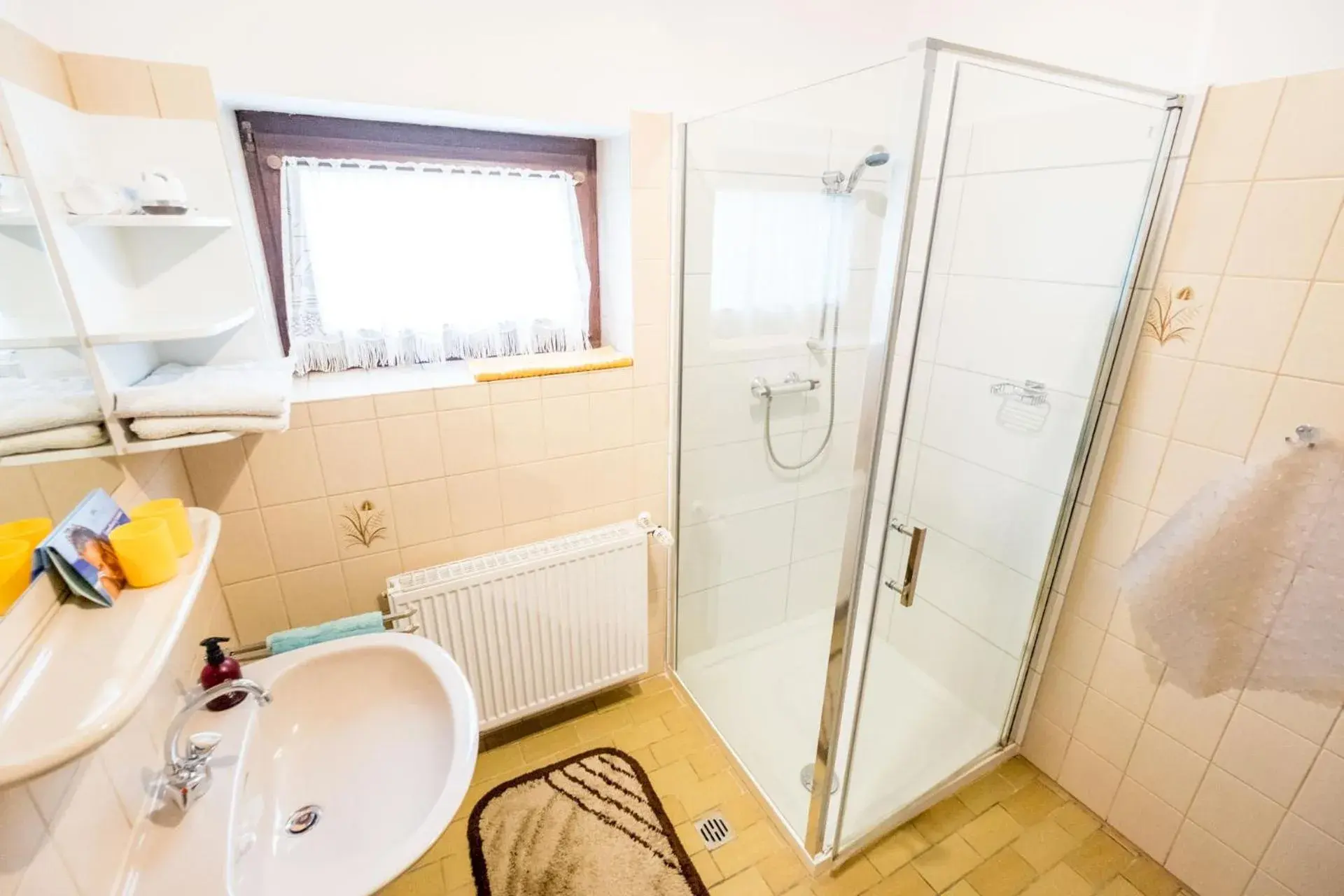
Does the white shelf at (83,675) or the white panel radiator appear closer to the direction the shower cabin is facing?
the white shelf

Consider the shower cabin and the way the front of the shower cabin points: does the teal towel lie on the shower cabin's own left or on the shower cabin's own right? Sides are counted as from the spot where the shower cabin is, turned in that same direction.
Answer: on the shower cabin's own right

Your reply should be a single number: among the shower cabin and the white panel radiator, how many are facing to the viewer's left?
0

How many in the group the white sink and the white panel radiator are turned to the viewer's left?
0

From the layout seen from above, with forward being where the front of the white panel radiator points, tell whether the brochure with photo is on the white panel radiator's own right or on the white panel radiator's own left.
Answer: on the white panel radiator's own right

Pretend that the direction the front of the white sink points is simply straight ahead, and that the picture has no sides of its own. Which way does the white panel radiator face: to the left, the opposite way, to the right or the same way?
to the right

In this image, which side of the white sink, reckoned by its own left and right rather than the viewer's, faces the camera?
right

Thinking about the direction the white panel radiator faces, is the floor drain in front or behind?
in front

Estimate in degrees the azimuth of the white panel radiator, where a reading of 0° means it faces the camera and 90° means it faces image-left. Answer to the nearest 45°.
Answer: approximately 315°

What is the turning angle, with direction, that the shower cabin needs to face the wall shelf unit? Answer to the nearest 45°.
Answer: approximately 90° to its right
